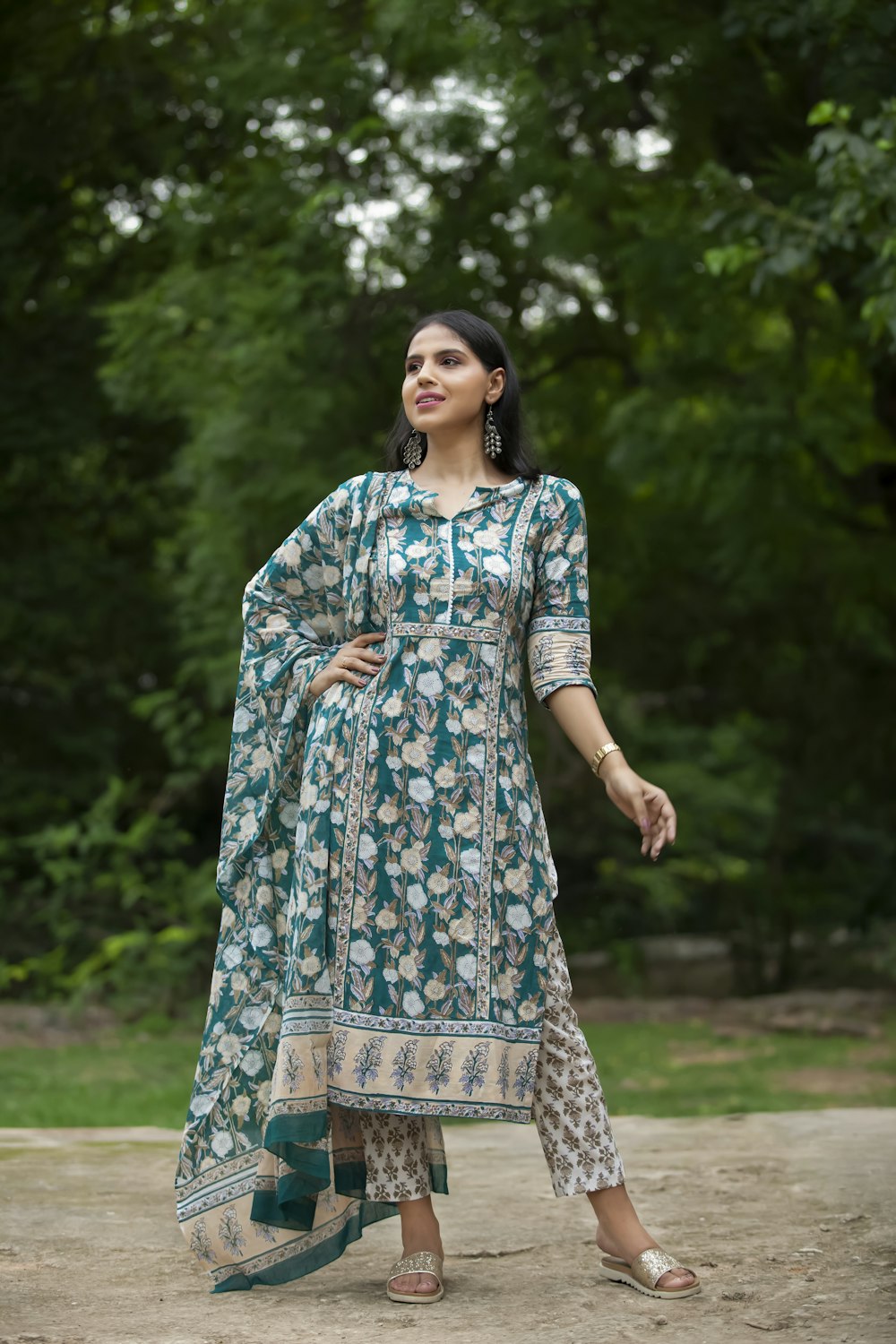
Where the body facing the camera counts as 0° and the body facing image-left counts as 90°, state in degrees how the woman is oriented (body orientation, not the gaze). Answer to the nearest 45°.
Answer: approximately 0°
